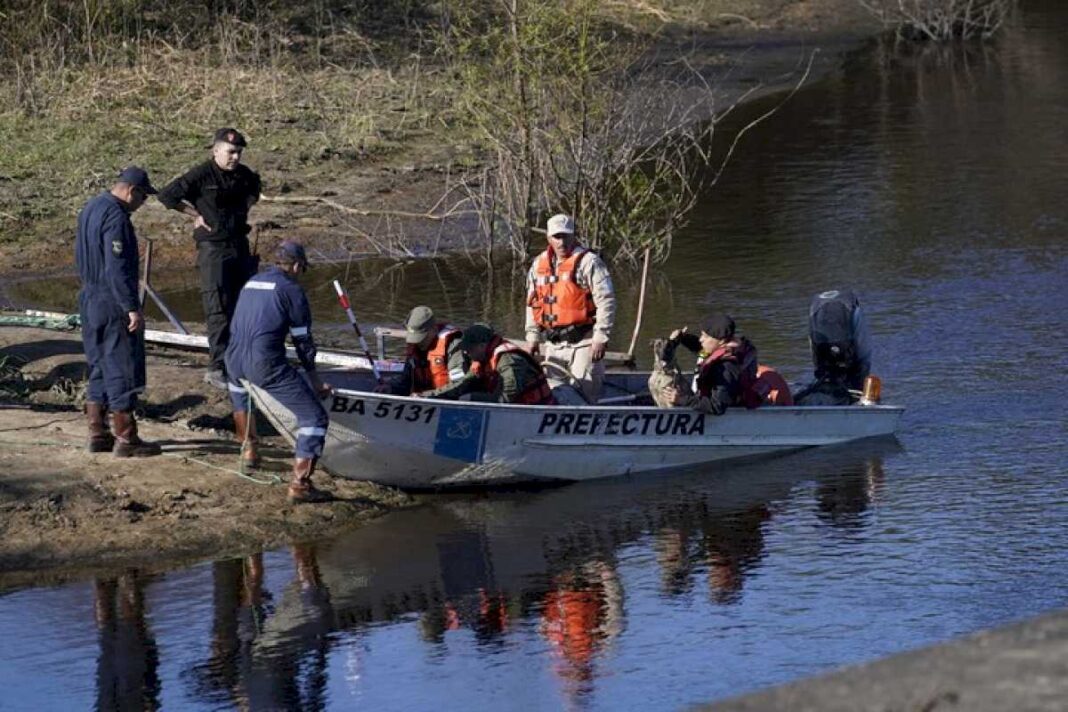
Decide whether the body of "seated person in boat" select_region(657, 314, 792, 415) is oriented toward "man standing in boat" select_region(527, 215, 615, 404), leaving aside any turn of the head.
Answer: yes

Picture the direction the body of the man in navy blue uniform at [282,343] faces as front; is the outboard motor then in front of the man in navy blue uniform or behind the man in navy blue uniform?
in front

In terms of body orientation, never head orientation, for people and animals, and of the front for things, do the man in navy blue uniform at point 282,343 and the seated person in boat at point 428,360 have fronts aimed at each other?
yes

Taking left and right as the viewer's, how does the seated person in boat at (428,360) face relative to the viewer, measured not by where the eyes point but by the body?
facing the viewer and to the left of the viewer

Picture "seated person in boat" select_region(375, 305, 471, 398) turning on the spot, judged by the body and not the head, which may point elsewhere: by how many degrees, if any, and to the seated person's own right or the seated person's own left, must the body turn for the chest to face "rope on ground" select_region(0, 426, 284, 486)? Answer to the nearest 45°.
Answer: approximately 45° to the seated person's own right

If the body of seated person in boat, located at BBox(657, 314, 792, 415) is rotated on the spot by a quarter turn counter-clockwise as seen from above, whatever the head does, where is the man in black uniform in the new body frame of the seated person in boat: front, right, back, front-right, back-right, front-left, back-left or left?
right

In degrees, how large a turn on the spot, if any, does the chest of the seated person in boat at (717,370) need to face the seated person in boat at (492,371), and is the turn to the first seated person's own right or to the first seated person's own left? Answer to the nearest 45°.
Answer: approximately 45° to the first seated person's own left

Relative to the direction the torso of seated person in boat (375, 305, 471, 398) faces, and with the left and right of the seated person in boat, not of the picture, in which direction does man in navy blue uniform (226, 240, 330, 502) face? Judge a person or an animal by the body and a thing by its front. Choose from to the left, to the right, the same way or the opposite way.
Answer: the opposite way

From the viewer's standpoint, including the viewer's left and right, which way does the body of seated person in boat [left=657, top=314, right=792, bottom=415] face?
facing to the left of the viewer

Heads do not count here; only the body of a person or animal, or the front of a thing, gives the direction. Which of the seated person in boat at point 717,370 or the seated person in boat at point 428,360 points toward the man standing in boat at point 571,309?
the seated person in boat at point 717,370

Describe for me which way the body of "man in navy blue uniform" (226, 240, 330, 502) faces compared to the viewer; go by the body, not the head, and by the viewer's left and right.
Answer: facing away from the viewer and to the right of the viewer

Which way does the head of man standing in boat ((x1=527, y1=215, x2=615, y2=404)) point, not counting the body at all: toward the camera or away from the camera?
toward the camera

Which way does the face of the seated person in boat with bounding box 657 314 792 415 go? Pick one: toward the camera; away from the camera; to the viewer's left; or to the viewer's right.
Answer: to the viewer's left

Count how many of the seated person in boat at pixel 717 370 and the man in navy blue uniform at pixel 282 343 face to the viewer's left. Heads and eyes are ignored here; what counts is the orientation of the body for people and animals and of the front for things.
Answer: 1
